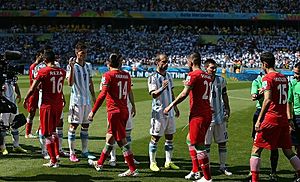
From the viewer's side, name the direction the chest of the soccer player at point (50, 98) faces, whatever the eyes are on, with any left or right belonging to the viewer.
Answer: facing away from the viewer and to the left of the viewer

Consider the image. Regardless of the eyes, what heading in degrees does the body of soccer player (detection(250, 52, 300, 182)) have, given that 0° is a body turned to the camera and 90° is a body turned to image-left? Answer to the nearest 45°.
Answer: approximately 135°

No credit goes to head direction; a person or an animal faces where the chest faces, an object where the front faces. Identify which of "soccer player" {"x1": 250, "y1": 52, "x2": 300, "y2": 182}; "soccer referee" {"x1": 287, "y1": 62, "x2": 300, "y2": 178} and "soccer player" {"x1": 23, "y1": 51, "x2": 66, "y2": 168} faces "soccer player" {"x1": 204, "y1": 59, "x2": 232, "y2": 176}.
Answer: "soccer player" {"x1": 250, "y1": 52, "x2": 300, "y2": 182}

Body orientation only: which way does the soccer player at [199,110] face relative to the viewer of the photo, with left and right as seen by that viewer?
facing away from the viewer and to the left of the viewer

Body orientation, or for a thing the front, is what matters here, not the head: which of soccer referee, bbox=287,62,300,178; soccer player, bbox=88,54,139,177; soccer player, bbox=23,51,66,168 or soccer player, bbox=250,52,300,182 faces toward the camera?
soccer referee, bbox=287,62,300,178

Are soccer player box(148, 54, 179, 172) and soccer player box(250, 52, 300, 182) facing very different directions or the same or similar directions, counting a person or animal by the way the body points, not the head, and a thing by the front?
very different directions
